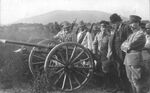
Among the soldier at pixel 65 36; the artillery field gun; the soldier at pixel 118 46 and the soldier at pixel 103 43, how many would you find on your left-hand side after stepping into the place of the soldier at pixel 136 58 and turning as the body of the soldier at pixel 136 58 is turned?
0

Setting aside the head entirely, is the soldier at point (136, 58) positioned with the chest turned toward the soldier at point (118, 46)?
no

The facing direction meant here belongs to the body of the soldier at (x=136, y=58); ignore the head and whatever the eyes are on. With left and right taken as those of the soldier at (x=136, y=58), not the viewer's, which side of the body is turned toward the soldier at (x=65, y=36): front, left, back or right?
right

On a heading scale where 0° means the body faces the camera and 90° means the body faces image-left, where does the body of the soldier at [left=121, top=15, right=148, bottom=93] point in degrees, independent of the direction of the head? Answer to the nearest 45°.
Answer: approximately 45°

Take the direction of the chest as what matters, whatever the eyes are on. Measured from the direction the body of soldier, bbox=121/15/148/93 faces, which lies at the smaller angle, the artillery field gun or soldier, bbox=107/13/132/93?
the artillery field gun

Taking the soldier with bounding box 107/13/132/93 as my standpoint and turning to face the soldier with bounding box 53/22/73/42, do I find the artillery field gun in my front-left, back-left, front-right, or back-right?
front-left

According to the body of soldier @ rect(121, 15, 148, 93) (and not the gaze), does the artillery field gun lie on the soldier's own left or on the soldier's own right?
on the soldier's own right

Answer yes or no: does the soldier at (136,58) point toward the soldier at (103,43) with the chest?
no
